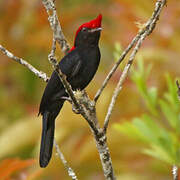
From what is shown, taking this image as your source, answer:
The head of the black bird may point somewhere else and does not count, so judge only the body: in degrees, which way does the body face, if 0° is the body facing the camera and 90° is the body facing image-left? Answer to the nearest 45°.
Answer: approximately 270°
